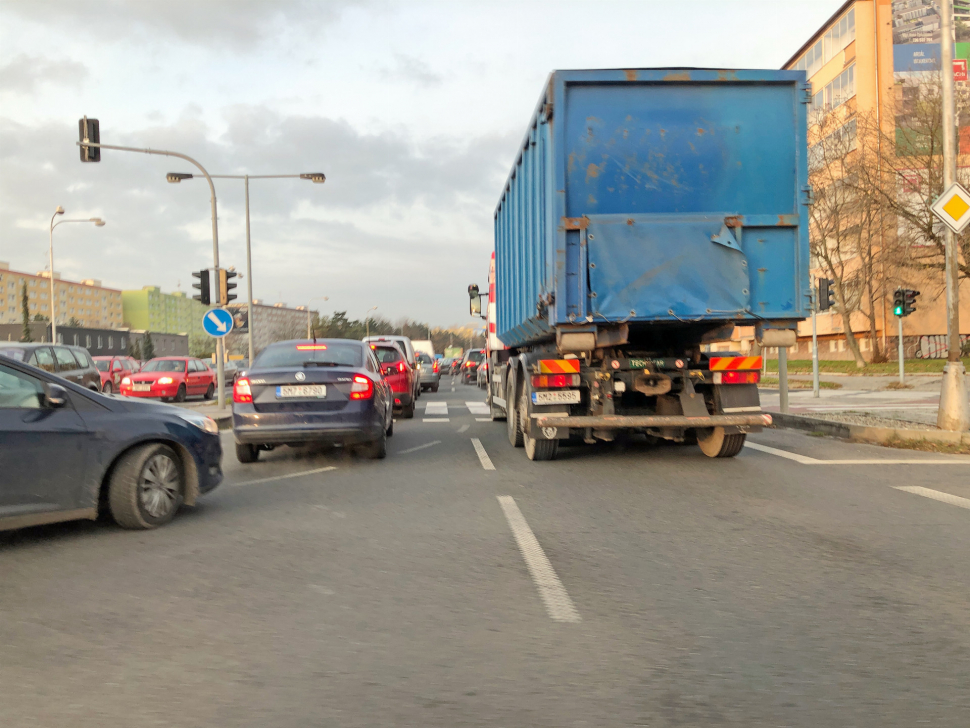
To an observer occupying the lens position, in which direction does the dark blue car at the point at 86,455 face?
facing to the right of the viewer

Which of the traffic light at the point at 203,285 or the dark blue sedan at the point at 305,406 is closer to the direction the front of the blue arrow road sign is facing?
the dark blue sedan

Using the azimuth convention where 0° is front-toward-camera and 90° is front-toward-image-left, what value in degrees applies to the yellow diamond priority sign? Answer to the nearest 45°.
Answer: approximately 0°

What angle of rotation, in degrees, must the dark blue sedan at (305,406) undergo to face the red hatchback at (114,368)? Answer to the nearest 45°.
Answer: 0° — it already faces it

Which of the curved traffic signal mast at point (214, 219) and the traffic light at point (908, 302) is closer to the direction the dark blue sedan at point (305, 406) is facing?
the curved traffic signal mast

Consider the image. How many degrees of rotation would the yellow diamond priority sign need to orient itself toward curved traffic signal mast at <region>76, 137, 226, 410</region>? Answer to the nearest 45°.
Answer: approximately 90° to its right

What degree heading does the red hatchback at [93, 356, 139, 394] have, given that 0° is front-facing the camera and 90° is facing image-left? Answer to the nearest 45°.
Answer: approximately 45°

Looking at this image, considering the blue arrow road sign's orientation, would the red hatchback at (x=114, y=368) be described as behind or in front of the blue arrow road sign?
behind

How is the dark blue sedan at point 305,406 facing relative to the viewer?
away from the camera

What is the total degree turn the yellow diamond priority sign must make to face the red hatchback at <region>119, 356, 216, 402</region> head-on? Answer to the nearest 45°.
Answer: approximately 90° to its right
